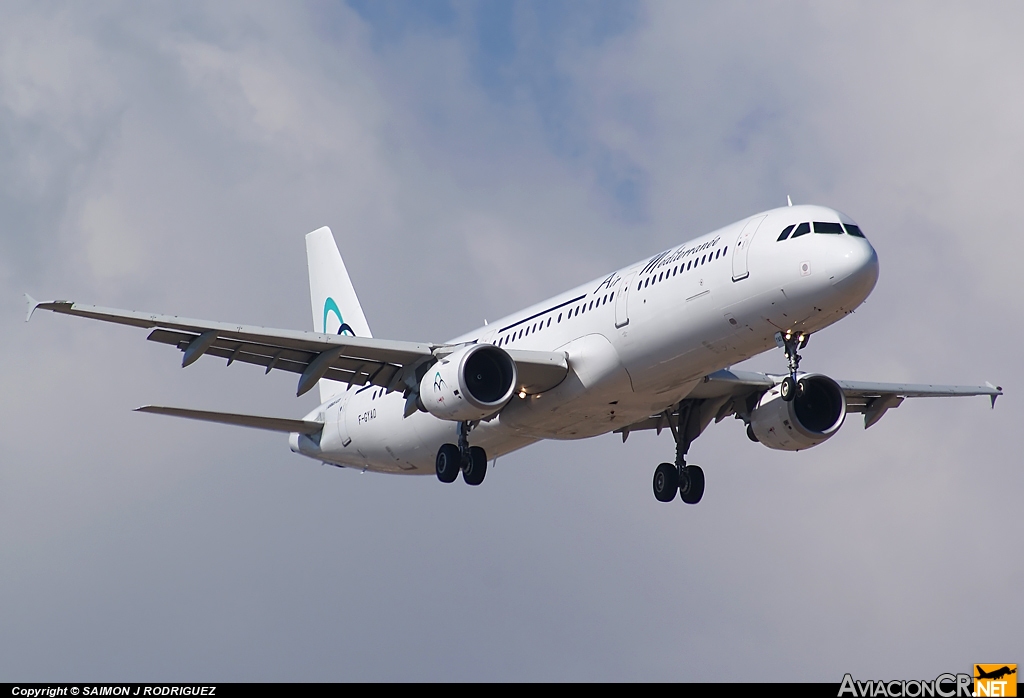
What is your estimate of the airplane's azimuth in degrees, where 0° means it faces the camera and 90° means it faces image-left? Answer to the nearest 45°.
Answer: approximately 315°
